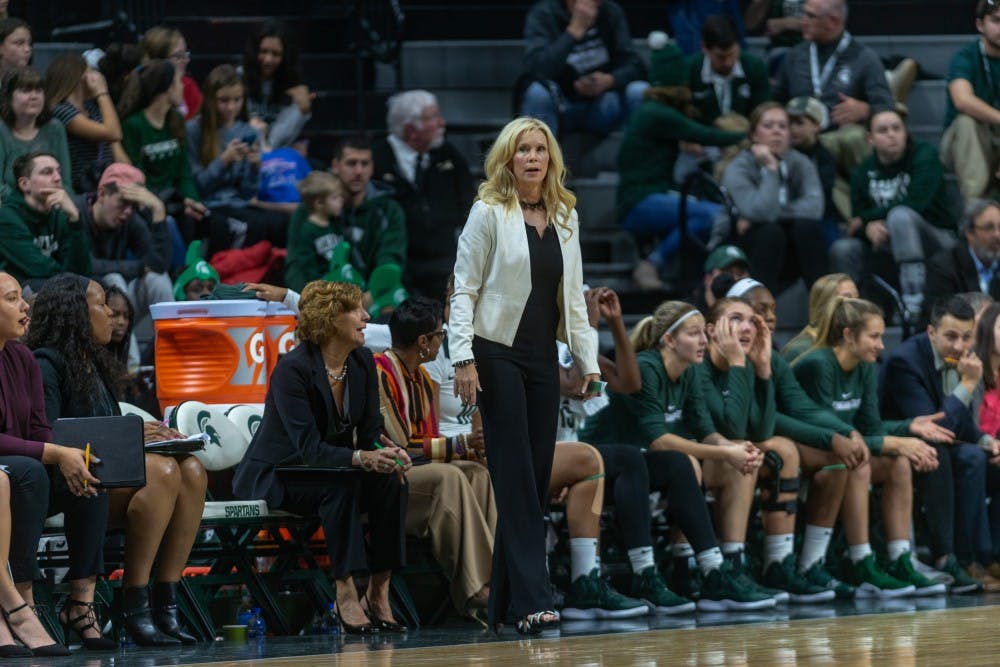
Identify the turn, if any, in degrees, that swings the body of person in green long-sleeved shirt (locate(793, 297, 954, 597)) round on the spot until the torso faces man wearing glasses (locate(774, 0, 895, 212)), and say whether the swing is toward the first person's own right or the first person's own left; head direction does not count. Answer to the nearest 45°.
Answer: approximately 135° to the first person's own left

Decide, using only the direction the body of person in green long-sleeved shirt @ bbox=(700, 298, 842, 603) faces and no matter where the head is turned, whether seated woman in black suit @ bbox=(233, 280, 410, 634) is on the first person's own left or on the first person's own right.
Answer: on the first person's own right

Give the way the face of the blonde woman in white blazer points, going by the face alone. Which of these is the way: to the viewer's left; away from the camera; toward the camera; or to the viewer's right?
toward the camera

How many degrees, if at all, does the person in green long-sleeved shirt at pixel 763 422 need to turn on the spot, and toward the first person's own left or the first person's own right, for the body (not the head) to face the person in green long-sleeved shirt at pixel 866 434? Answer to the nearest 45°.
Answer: approximately 90° to the first person's own left

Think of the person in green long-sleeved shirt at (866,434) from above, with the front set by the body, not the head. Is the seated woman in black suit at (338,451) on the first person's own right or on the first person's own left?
on the first person's own right

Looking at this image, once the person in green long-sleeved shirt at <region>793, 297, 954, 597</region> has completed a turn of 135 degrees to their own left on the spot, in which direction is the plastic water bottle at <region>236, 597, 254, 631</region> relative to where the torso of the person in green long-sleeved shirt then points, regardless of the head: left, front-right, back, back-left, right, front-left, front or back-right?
back-left

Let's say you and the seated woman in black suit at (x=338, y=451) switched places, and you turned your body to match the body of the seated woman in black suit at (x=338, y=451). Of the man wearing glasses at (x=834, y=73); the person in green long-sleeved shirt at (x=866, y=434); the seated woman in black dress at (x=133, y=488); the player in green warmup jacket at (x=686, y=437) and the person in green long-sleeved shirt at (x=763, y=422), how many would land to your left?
4

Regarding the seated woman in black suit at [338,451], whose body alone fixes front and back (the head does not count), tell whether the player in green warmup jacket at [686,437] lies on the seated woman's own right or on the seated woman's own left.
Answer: on the seated woman's own left

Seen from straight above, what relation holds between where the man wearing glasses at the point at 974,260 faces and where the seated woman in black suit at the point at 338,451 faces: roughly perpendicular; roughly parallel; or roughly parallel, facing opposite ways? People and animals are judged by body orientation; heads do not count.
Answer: roughly parallel

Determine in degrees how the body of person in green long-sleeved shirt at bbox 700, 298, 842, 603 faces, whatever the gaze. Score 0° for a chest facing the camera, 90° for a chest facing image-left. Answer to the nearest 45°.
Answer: approximately 315°

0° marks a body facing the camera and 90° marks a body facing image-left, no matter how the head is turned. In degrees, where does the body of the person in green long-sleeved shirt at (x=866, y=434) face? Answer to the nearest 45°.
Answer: approximately 315°

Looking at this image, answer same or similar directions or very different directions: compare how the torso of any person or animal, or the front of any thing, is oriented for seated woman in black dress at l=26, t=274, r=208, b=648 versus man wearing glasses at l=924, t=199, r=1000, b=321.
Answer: same or similar directions

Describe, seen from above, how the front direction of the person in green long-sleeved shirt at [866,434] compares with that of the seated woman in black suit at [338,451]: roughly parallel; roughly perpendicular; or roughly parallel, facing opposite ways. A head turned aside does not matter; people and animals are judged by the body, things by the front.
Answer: roughly parallel

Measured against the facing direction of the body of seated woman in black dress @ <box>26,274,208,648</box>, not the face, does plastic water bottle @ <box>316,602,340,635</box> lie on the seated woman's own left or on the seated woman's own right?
on the seated woman's own left

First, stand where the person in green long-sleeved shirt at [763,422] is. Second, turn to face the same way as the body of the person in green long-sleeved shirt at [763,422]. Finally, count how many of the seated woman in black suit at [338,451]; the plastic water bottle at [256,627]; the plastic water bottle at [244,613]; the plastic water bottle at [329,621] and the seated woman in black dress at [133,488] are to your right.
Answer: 5
